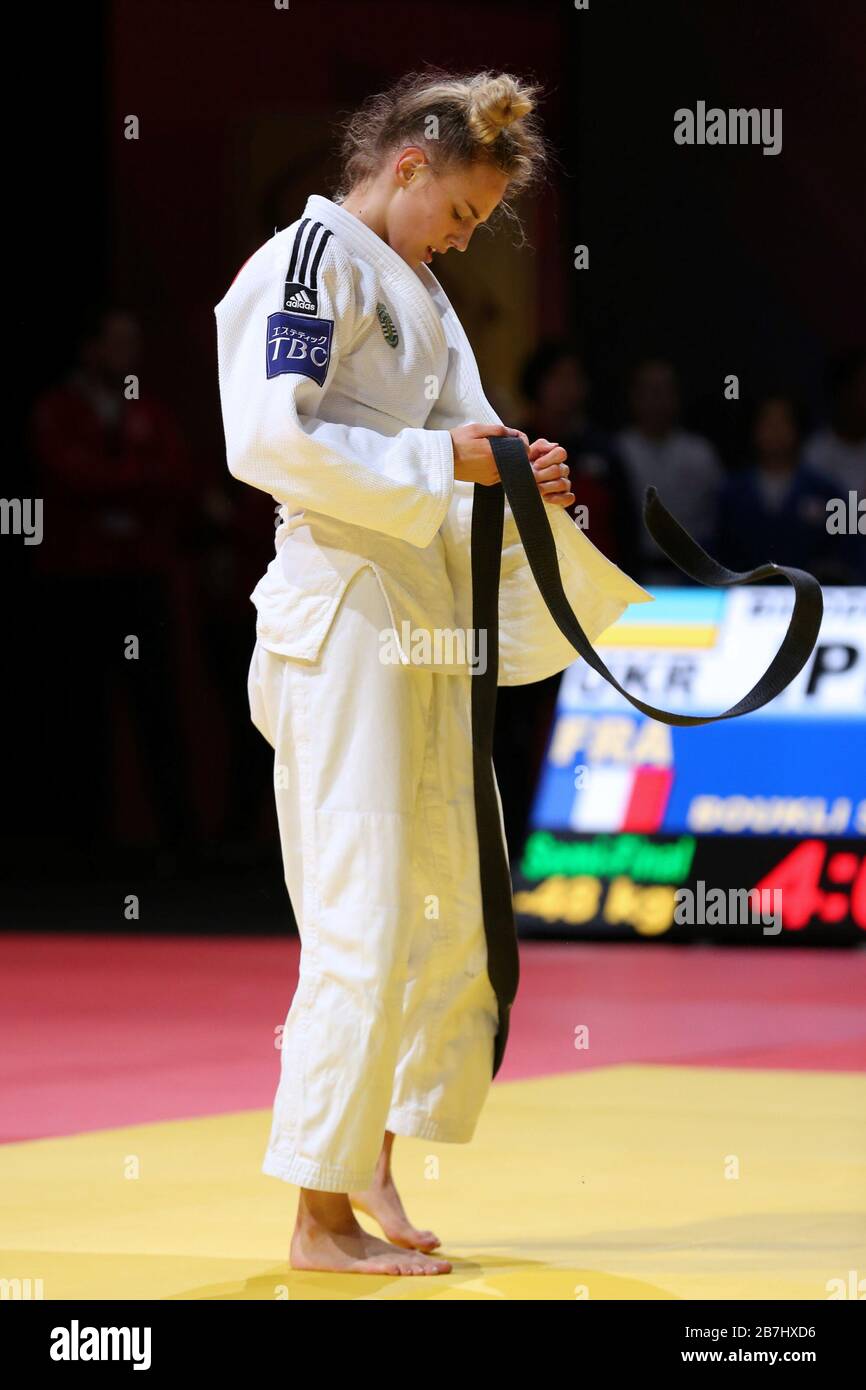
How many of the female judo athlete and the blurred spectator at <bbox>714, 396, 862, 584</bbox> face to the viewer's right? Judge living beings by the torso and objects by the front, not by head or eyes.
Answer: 1

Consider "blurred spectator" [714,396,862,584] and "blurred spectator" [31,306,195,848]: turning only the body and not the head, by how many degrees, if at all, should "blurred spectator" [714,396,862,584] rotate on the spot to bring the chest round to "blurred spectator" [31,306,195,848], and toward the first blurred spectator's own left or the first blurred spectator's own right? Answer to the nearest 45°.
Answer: approximately 90° to the first blurred spectator's own right

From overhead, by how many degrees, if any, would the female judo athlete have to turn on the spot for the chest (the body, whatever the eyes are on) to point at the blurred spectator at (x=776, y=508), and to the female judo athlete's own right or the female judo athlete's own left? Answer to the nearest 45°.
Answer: approximately 90° to the female judo athlete's own left

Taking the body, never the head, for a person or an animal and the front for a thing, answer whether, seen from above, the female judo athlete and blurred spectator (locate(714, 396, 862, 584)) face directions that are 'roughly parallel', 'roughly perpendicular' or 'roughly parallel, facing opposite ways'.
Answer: roughly perpendicular

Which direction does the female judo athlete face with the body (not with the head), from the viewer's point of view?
to the viewer's right

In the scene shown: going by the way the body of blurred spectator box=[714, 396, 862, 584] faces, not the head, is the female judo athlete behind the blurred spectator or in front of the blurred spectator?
in front

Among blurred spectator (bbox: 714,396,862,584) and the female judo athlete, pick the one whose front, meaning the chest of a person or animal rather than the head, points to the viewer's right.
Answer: the female judo athlete
